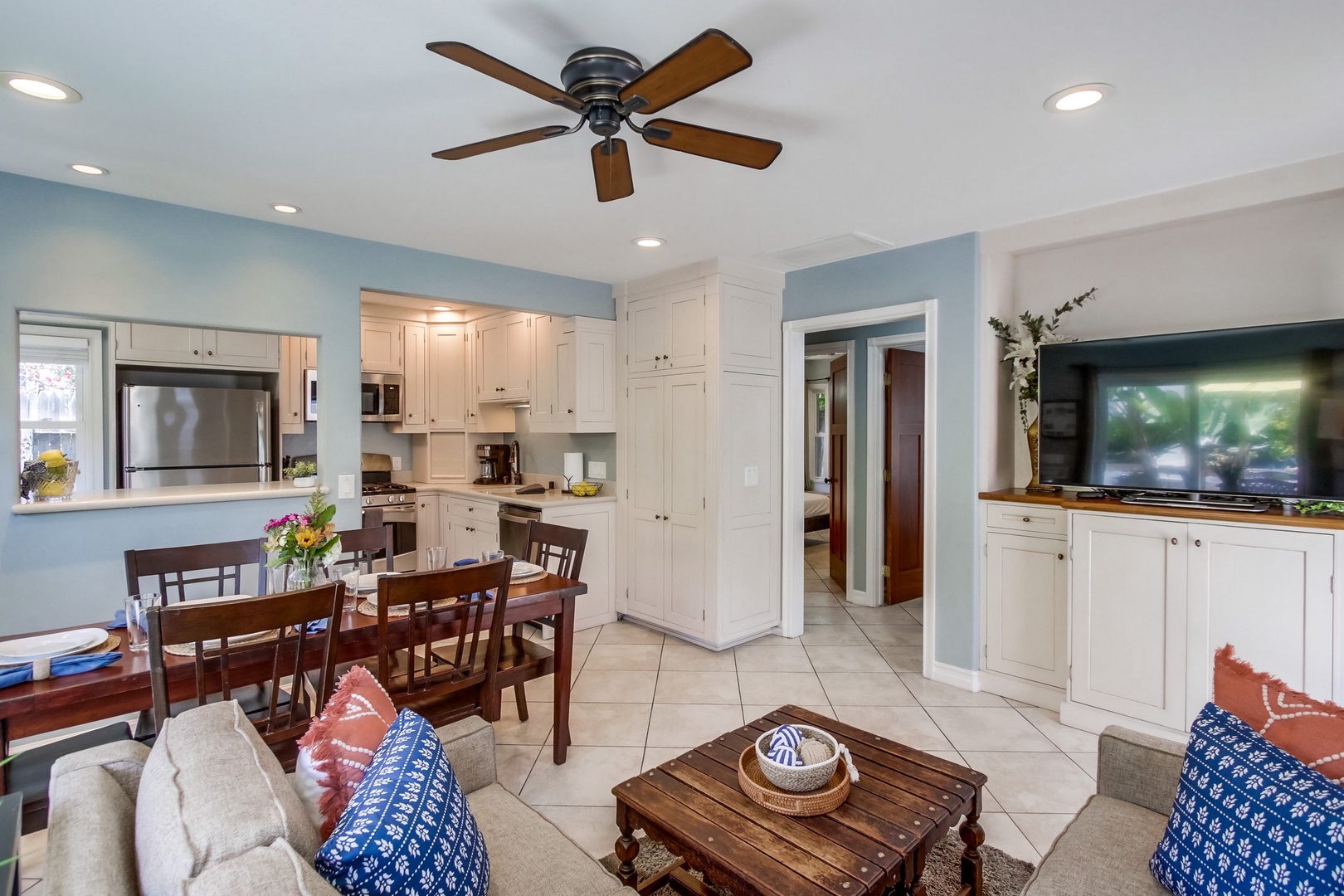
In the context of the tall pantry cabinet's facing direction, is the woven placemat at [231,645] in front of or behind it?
in front

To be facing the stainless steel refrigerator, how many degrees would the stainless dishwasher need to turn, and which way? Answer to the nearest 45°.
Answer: approximately 45° to its right

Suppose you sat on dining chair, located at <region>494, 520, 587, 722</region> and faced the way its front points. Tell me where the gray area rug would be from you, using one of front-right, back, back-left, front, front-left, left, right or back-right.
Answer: left

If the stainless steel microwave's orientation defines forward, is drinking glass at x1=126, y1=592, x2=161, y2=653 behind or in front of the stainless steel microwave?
in front

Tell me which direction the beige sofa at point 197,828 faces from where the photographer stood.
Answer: facing to the right of the viewer

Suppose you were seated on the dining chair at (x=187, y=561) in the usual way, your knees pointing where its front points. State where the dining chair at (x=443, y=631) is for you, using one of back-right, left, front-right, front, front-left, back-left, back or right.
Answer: front-left

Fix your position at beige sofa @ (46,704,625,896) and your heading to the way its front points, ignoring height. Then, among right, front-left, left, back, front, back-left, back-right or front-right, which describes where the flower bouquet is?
left

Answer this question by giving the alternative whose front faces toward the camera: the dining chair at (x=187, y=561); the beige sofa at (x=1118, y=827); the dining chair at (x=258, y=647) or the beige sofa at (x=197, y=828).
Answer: the dining chair at (x=187, y=561)

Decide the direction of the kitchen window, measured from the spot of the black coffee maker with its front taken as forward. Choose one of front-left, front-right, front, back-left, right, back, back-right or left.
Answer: front-right

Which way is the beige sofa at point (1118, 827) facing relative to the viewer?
to the viewer's left

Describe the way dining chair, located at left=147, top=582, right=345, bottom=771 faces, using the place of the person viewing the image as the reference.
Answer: facing away from the viewer

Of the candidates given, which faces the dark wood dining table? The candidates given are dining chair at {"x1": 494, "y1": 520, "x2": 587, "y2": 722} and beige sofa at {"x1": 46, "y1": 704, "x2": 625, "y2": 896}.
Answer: the dining chair

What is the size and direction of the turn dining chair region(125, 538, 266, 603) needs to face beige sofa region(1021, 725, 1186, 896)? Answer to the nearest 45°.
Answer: approximately 45° to its left

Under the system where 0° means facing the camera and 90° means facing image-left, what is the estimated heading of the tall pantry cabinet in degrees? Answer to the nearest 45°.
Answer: approximately 45°
